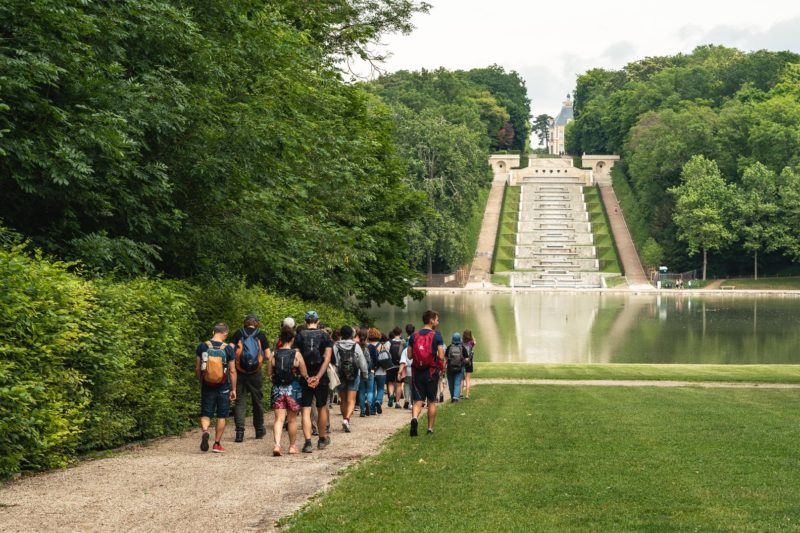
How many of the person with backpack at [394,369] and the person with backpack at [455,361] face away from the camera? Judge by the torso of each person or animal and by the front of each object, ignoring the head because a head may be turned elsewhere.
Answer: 2

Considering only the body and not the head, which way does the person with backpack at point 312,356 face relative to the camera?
away from the camera

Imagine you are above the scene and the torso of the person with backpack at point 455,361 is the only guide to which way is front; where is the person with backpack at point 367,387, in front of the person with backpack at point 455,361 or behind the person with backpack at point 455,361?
behind

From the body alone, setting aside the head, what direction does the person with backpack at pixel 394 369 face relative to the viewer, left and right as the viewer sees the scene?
facing away from the viewer

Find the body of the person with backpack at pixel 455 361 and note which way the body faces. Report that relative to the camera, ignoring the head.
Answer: away from the camera

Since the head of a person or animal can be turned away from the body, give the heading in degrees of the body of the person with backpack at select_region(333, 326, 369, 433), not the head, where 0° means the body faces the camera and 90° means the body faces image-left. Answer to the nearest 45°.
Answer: approximately 180°

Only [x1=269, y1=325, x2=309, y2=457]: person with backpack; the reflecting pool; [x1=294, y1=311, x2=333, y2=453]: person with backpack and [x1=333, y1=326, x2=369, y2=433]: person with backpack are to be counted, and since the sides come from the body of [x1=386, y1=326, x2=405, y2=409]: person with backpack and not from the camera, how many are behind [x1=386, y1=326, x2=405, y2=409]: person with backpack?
3

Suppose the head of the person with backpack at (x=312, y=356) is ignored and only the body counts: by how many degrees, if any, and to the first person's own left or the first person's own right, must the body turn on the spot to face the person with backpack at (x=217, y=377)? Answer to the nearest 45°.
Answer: approximately 90° to the first person's own left

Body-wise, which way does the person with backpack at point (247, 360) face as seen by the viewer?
away from the camera

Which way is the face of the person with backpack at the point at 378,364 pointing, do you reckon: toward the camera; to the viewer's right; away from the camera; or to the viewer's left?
away from the camera

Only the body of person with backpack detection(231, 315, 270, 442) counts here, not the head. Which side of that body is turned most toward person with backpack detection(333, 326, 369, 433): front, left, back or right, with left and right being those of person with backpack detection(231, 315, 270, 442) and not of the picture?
right
